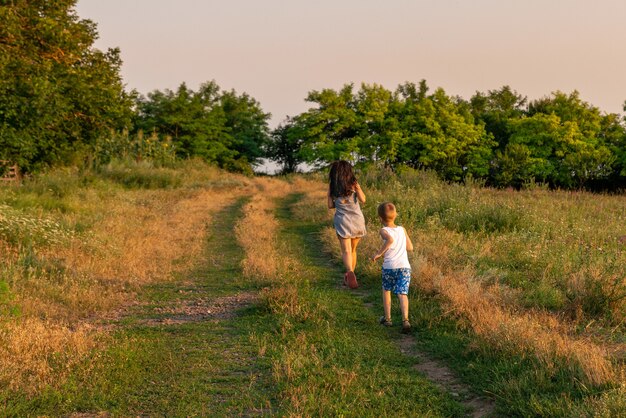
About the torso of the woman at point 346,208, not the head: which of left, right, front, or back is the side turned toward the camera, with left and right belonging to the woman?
back

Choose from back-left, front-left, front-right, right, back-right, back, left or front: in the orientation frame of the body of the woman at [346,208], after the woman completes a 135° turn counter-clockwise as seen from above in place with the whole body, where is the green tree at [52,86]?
right

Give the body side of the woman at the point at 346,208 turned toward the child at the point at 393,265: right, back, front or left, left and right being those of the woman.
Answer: back

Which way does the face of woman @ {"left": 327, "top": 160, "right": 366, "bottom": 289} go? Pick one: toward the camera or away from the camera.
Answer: away from the camera
